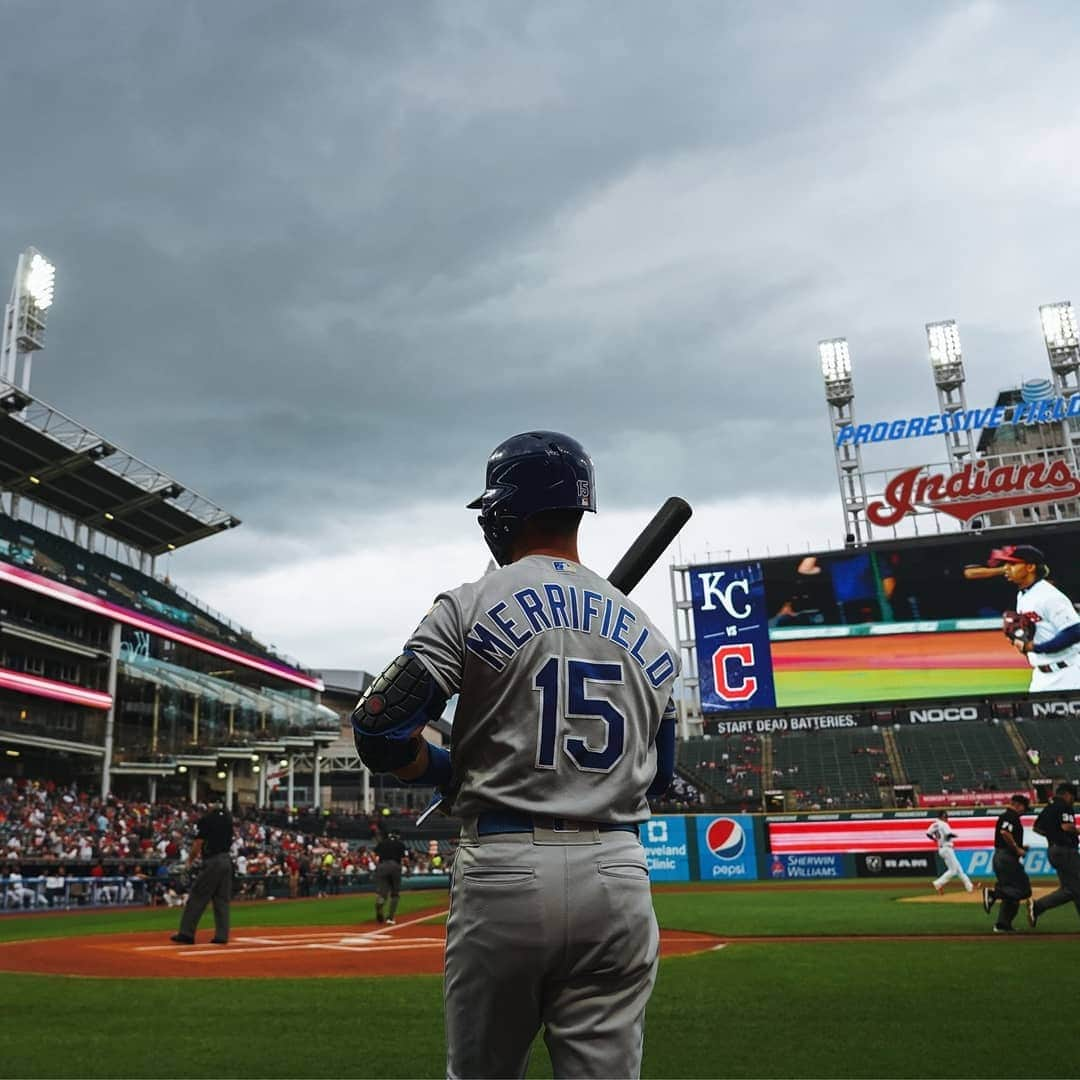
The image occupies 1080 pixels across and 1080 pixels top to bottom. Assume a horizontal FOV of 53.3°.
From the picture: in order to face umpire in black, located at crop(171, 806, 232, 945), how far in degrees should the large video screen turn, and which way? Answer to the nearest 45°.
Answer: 0° — it already faces them

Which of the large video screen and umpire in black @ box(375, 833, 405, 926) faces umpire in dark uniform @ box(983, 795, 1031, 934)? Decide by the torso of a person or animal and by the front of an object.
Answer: the large video screen

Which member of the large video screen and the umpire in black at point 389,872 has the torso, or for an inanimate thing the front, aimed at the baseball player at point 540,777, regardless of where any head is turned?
the large video screen

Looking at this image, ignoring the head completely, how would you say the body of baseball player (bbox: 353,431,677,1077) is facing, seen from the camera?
away from the camera

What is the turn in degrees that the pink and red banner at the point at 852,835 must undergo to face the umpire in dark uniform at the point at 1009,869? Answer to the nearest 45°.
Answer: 0° — it already faces them

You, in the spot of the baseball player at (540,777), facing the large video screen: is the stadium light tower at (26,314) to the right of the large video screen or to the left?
left

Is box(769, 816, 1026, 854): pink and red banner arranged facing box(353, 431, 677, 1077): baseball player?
yes

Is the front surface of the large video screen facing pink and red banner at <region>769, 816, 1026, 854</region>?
yes
